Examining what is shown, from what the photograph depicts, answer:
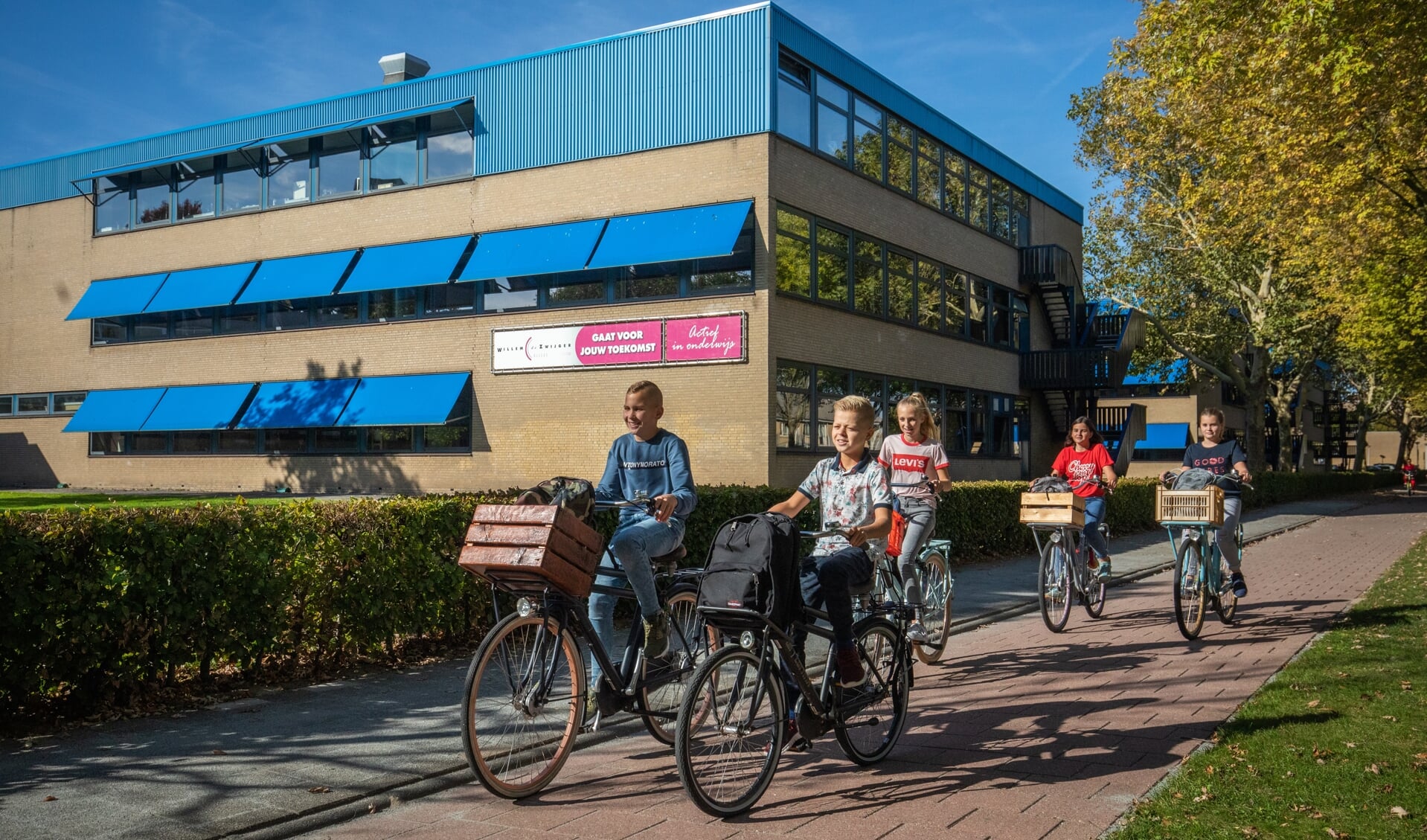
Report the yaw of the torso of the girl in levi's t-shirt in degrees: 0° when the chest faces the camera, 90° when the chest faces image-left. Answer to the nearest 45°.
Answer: approximately 45°

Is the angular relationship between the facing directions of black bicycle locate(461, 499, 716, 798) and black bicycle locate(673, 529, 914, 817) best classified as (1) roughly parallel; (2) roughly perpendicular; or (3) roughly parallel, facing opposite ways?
roughly parallel

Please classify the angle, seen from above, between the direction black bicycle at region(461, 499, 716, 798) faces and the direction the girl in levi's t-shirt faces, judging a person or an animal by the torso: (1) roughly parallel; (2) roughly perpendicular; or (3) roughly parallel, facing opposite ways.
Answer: roughly parallel

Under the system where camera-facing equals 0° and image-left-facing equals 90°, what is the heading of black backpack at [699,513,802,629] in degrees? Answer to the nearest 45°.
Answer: approximately 45°

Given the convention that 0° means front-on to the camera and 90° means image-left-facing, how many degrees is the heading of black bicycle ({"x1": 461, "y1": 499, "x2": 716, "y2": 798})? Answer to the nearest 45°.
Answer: approximately 45°

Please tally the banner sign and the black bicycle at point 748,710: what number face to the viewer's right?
0

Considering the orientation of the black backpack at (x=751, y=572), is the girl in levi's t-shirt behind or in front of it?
behind

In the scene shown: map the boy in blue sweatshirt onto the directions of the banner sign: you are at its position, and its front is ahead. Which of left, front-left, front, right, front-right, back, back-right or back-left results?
front-left

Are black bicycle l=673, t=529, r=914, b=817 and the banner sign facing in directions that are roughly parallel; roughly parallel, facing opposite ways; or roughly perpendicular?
roughly parallel

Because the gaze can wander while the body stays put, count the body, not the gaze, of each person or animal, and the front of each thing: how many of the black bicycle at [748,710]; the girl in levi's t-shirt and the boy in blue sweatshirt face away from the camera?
0

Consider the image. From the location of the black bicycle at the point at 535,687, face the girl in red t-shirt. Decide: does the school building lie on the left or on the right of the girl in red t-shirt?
left

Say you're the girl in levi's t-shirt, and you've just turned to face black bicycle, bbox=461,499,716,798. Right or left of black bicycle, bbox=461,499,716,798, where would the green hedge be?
right

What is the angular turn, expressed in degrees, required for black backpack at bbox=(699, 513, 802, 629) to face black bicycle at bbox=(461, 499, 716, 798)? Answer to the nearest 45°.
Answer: approximately 45° to its right

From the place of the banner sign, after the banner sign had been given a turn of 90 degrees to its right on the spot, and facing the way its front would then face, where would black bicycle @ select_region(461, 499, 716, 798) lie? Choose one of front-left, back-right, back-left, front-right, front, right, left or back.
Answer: back-left

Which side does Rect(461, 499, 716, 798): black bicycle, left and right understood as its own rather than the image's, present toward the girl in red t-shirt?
back

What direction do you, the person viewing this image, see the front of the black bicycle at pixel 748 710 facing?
facing the viewer and to the left of the viewer

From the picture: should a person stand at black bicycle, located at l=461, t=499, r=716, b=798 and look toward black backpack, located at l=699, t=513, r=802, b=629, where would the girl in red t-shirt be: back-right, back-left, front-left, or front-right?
front-left
